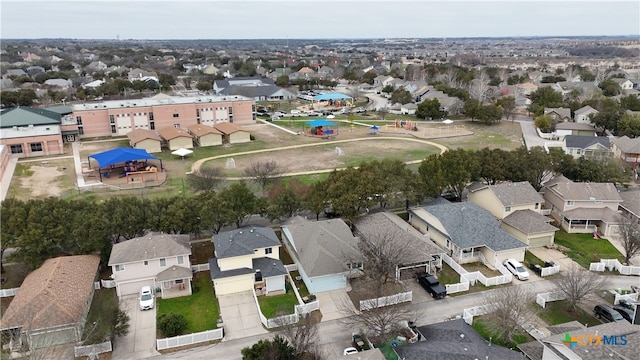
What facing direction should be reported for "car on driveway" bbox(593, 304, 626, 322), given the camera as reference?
facing the viewer and to the right of the viewer

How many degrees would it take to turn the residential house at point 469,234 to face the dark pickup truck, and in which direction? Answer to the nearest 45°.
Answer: approximately 45° to its right

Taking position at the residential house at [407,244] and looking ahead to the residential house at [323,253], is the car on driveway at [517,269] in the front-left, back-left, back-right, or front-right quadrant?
back-left

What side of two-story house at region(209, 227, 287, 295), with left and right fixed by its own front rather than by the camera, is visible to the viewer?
front

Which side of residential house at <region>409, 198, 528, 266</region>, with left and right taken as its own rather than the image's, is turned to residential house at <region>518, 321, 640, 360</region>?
front

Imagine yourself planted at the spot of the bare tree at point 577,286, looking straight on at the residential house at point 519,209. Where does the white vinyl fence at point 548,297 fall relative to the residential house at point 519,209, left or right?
left

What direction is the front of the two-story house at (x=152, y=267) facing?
toward the camera

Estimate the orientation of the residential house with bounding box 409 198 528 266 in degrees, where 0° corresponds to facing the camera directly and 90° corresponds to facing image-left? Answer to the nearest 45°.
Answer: approximately 315°

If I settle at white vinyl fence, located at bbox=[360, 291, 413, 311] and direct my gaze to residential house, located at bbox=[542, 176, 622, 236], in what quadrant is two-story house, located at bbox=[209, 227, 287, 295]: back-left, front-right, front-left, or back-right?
back-left

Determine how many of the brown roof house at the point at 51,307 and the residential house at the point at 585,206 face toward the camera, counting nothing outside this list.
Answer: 2

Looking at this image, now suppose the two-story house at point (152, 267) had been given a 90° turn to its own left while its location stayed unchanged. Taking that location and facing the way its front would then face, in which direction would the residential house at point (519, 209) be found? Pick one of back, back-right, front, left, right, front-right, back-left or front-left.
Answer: front

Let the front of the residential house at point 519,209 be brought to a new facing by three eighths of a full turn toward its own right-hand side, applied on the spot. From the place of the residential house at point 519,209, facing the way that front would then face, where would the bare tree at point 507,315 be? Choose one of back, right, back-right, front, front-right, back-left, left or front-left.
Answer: left

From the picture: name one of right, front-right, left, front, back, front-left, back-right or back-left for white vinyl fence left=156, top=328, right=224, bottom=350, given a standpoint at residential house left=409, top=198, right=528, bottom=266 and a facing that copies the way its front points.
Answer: right
